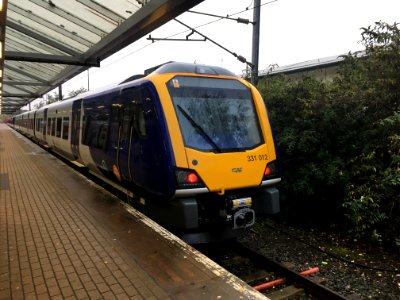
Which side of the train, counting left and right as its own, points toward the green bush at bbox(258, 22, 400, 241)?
left

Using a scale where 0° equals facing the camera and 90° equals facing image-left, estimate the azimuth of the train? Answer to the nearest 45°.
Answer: approximately 315°

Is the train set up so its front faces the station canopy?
no
